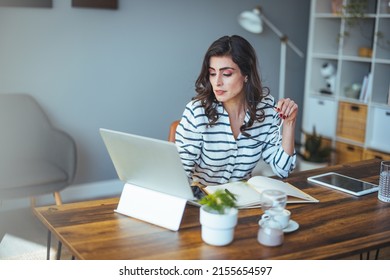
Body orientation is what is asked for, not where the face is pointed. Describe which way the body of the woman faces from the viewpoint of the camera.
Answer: toward the camera

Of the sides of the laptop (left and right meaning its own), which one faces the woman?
front

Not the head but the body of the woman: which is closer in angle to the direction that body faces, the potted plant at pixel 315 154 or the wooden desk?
the wooden desk

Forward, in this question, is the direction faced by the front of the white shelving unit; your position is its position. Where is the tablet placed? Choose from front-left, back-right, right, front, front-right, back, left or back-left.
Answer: front-left

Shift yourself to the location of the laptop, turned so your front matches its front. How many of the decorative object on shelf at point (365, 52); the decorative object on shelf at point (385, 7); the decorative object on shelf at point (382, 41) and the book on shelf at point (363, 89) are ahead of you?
4

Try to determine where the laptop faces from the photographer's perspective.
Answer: facing away from the viewer and to the right of the viewer

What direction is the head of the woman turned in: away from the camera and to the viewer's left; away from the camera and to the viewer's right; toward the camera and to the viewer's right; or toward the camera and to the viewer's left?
toward the camera and to the viewer's left

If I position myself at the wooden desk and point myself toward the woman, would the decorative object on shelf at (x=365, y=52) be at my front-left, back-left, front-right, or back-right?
front-right

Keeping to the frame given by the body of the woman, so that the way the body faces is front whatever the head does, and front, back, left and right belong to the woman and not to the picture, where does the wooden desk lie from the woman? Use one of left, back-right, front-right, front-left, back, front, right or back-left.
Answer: front

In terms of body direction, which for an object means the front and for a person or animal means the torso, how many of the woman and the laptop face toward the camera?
1

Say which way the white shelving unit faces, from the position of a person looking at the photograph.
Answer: facing the viewer and to the left of the viewer

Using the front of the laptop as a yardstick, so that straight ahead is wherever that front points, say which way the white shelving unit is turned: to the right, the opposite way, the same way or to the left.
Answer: the opposite way

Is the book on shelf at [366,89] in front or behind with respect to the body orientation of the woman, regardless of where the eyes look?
behind

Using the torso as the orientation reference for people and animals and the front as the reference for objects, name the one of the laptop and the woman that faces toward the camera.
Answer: the woman
